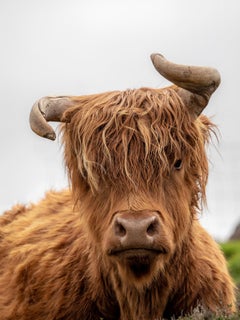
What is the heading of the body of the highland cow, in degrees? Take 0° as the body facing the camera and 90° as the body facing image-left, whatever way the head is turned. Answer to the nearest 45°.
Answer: approximately 315°
